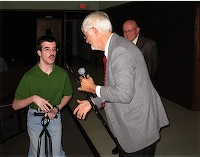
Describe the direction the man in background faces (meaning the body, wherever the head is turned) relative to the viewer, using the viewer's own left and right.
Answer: facing the viewer and to the left of the viewer

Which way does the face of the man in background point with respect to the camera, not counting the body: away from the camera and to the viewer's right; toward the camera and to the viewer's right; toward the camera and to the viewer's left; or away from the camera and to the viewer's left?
toward the camera and to the viewer's left
